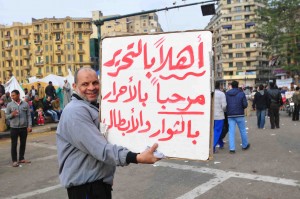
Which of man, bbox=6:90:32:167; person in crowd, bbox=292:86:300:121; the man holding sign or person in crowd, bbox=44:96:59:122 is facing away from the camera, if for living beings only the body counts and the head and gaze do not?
person in crowd, bbox=292:86:300:121

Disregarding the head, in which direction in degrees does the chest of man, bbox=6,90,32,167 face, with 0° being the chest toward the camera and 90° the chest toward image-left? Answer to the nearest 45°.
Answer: approximately 0°

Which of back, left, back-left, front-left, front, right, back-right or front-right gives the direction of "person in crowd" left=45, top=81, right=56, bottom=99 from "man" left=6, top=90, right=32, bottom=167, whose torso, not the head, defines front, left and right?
back

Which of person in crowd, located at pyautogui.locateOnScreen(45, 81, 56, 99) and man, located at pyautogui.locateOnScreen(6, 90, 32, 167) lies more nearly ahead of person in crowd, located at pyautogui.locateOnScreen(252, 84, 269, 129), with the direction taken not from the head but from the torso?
the person in crowd

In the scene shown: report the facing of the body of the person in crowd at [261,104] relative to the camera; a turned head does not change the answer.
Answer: away from the camera

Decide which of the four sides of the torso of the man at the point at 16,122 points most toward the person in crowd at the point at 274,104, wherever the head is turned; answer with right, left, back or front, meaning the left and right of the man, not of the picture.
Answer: left

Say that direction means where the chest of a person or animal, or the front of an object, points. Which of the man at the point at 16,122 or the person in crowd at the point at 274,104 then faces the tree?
the person in crowd

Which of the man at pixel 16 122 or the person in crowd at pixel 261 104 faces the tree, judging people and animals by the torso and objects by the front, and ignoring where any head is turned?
the person in crowd

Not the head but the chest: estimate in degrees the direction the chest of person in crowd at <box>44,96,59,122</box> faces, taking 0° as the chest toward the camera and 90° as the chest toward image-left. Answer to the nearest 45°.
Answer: approximately 315°

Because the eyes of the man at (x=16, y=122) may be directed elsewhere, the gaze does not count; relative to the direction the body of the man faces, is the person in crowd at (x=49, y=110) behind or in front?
behind
